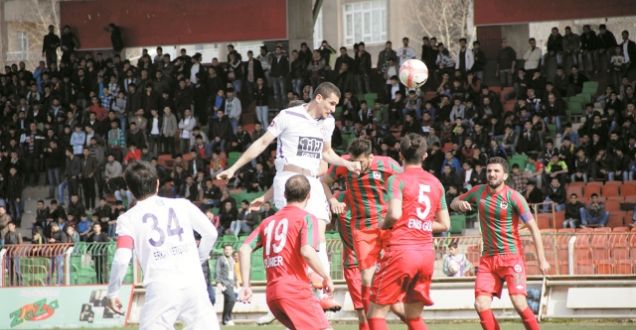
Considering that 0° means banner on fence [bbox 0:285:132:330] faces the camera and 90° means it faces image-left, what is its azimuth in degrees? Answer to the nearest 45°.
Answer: approximately 0°

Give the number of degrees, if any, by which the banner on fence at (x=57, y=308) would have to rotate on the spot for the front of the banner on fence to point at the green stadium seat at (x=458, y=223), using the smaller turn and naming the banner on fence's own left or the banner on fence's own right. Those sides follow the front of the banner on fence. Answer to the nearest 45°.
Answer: approximately 90° to the banner on fence's own left

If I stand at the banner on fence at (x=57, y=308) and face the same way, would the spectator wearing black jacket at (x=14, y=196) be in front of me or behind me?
behind

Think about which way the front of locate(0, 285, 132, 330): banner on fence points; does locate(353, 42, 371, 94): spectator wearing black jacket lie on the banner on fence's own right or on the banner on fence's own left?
on the banner on fence's own left

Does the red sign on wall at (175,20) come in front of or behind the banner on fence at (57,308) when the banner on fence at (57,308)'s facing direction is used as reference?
behind

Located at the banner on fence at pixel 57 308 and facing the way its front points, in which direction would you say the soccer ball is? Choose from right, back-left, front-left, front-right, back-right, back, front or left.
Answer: front-left

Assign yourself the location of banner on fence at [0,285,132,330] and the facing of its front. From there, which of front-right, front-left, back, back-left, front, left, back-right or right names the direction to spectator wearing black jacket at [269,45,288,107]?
back-left

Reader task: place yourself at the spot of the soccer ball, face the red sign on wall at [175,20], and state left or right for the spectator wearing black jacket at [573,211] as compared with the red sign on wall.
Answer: right
